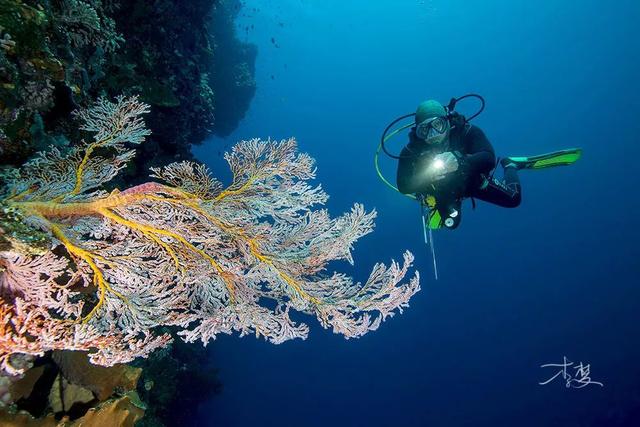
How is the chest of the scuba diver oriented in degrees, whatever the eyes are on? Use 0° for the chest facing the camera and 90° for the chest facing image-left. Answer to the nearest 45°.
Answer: approximately 45°
